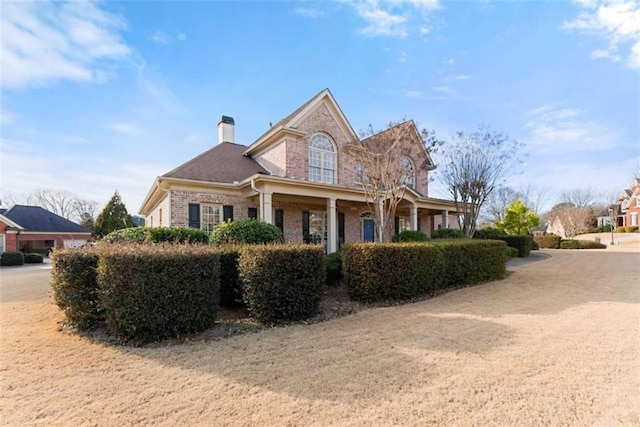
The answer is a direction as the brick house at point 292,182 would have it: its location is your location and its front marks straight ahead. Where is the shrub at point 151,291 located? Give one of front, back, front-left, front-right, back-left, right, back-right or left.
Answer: front-right

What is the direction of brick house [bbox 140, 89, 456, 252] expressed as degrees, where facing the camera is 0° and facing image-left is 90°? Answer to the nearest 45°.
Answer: approximately 315°

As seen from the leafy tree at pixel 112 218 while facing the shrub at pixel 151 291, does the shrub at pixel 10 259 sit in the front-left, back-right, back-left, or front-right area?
front-right

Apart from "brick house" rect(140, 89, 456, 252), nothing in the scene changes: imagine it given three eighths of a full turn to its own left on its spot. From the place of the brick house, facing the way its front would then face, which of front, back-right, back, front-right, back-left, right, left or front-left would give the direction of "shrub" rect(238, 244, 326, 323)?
back

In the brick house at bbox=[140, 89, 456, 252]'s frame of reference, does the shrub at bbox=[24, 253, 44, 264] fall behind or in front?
behind

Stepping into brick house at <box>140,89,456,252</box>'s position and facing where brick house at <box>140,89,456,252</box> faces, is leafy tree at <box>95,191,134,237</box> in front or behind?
behind

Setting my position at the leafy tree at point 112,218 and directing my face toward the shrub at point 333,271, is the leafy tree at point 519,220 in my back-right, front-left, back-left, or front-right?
front-left

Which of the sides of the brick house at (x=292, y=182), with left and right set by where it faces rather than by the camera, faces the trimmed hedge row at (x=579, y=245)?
left

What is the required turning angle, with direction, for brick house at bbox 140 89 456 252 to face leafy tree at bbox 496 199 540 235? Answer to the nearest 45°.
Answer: approximately 90° to its left

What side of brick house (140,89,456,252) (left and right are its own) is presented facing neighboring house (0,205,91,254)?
back
